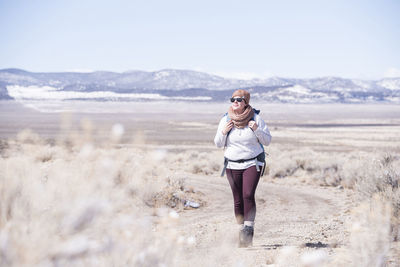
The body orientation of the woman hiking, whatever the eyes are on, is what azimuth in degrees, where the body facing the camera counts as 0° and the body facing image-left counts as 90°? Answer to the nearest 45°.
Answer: approximately 0°
